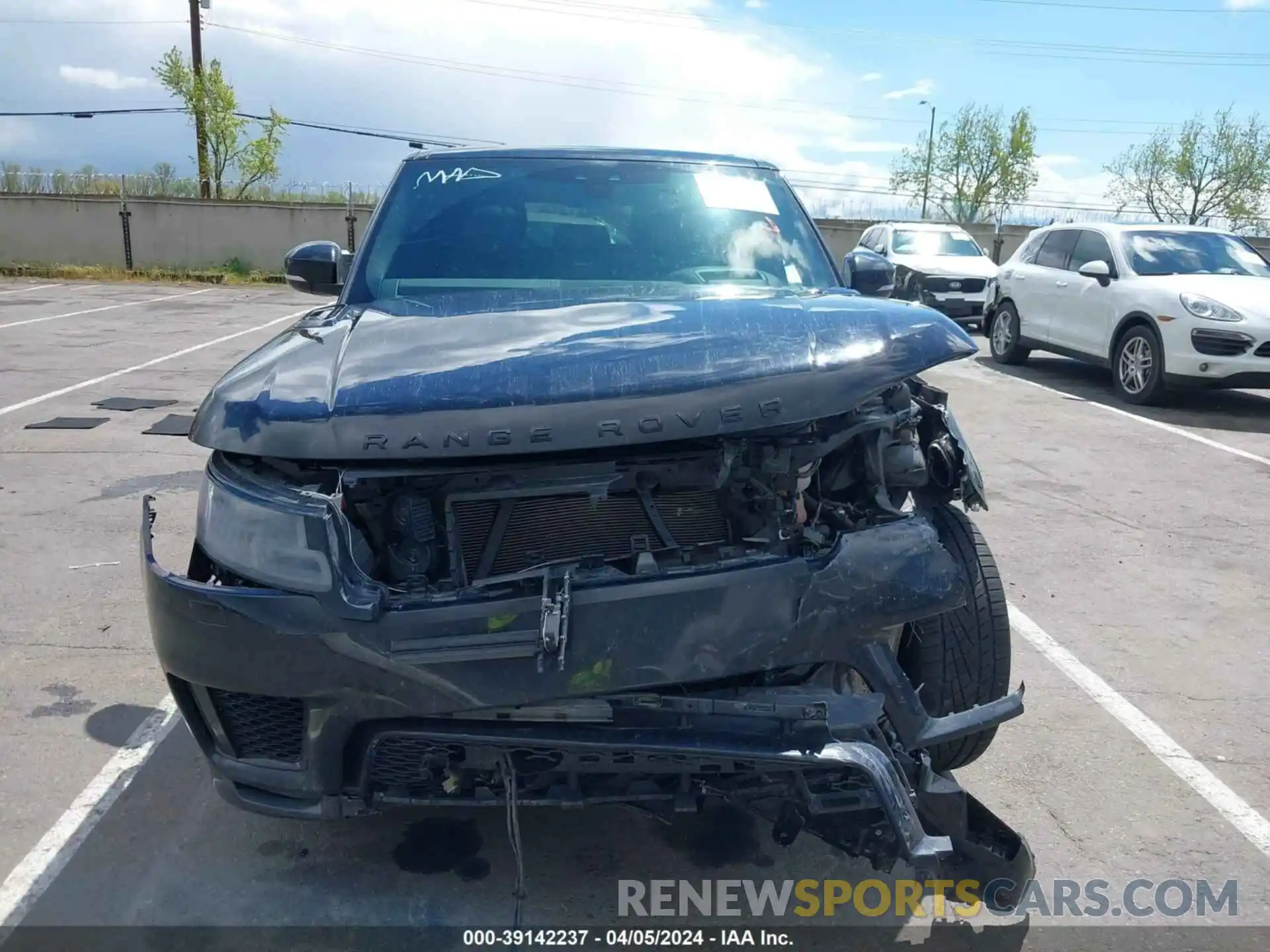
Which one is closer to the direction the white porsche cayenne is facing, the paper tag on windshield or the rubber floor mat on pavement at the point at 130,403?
the paper tag on windshield

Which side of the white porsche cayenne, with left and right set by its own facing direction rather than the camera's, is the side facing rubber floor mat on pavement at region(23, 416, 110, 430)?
right

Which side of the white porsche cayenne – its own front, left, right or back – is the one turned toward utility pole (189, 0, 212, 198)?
back

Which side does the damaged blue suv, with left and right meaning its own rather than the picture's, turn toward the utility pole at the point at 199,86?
back

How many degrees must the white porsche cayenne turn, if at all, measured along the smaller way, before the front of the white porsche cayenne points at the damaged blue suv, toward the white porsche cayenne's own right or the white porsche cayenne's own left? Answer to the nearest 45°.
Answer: approximately 45° to the white porsche cayenne's own right

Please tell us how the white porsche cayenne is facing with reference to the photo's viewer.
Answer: facing the viewer and to the right of the viewer

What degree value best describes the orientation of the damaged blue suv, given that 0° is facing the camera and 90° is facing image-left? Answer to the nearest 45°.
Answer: approximately 0°

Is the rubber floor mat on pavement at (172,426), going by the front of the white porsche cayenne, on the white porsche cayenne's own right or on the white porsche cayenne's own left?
on the white porsche cayenne's own right

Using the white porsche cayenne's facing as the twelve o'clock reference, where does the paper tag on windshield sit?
The paper tag on windshield is roughly at 2 o'clock from the white porsche cayenne.

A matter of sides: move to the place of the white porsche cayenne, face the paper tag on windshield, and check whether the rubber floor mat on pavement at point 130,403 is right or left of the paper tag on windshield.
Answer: right

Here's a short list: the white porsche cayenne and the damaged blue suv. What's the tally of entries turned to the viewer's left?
0
